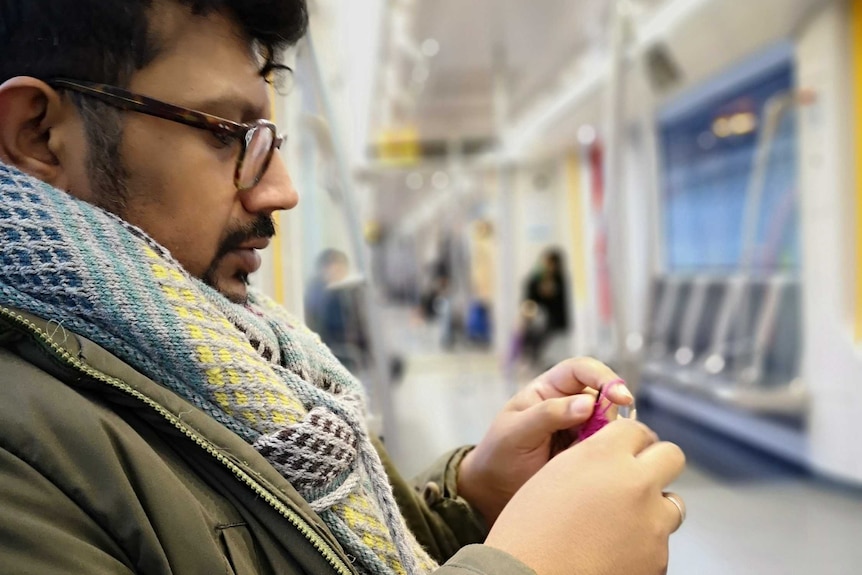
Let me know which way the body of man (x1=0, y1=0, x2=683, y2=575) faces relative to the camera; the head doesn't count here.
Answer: to the viewer's right

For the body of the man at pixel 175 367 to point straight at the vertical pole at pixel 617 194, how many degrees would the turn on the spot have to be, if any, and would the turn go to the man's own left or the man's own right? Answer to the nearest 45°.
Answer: approximately 45° to the man's own left

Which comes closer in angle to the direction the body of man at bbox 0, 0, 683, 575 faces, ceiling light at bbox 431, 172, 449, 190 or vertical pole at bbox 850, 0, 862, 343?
the vertical pole

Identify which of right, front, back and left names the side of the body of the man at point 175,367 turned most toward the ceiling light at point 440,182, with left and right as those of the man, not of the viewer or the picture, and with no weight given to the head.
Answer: left

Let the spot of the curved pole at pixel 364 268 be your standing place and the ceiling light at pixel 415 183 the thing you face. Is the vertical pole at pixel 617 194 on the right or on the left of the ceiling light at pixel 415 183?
right

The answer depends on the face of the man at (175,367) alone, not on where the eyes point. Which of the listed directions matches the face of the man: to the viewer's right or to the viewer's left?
to the viewer's right

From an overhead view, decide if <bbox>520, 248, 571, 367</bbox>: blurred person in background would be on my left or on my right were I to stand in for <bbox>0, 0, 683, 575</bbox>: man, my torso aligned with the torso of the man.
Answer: on my left

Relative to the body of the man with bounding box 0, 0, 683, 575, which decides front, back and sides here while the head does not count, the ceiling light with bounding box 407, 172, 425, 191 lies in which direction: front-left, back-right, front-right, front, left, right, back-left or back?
left
